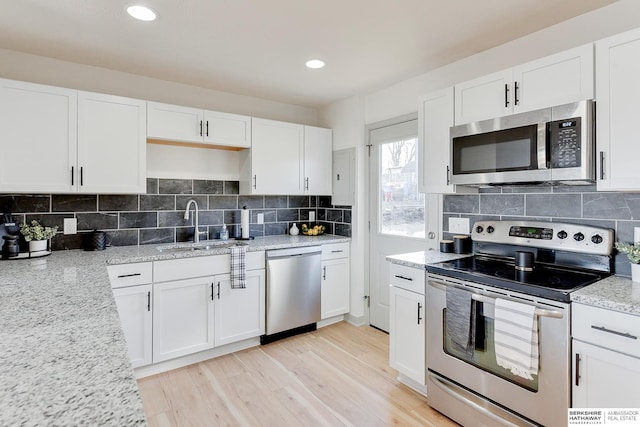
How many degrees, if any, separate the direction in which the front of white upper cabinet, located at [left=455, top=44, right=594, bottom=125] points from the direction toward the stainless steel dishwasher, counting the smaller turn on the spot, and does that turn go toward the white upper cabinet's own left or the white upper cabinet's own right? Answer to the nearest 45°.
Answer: approximately 45° to the white upper cabinet's own right

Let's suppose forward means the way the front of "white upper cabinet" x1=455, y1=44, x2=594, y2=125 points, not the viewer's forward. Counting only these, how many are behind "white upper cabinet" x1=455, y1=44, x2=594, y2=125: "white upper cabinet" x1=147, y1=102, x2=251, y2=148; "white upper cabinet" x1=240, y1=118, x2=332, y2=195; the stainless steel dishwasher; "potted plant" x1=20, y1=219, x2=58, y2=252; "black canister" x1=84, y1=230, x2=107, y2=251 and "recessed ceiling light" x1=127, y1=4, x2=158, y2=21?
0

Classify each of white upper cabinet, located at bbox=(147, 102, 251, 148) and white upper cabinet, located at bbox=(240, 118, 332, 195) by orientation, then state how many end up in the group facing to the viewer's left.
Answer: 0

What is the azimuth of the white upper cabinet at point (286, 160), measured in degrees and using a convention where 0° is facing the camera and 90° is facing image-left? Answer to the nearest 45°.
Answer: approximately 315°

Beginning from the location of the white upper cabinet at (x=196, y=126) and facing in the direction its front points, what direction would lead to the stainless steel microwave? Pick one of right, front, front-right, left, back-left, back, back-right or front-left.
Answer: front

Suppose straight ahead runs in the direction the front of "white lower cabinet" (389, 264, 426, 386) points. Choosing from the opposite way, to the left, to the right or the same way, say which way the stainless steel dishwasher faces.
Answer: to the left

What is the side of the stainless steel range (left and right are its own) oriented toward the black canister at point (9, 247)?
front

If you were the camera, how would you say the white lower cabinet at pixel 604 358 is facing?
facing the viewer and to the left of the viewer

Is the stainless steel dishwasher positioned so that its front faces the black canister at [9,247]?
no

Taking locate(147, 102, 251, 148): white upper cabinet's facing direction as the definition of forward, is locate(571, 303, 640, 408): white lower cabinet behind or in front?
in front

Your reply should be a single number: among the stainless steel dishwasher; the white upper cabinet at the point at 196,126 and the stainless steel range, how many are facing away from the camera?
0

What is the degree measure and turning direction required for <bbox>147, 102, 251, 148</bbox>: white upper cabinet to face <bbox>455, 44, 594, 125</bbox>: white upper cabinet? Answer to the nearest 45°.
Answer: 0° — it already faces it

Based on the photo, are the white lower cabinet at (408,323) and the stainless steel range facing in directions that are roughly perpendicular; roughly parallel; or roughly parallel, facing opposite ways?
roughly parallel
